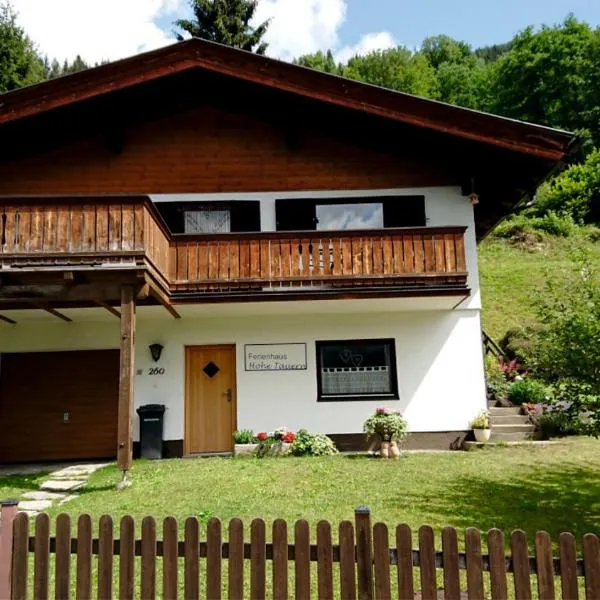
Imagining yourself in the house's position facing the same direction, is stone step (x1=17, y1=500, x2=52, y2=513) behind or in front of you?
in front

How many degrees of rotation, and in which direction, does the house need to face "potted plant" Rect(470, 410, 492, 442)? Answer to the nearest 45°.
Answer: approximately 90° to its left

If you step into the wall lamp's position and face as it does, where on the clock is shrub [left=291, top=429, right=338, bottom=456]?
The shrub is roughly at 10 o'clock from the wall lamp.

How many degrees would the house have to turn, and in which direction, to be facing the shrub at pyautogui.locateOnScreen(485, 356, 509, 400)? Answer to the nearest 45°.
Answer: approximately 135° to its left

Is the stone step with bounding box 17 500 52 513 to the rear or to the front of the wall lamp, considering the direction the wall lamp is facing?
to the front

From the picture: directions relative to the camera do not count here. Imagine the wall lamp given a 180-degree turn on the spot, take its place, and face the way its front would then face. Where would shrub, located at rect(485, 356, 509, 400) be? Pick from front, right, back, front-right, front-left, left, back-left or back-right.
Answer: right

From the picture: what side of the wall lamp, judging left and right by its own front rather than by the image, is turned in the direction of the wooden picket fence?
front

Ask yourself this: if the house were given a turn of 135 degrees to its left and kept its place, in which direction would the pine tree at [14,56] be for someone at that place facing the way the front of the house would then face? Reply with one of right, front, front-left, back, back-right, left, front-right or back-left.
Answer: left

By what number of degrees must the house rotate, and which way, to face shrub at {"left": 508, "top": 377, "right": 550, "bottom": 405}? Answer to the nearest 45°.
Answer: approximately 90° to its left

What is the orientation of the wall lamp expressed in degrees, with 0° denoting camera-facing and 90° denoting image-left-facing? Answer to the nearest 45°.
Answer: approximately 0°

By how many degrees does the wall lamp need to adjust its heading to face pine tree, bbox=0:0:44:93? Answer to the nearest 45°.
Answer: approximately 180°

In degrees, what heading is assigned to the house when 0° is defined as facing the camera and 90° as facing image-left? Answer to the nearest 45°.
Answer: approximately 0°
